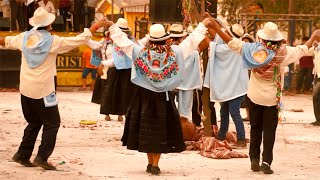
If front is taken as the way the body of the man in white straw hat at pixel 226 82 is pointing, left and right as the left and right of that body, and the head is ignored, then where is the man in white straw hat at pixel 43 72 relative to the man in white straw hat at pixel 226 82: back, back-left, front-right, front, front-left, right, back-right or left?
left

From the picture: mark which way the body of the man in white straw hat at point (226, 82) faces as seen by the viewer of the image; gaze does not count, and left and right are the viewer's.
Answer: facing away from the viewer and to the left of the viewer
